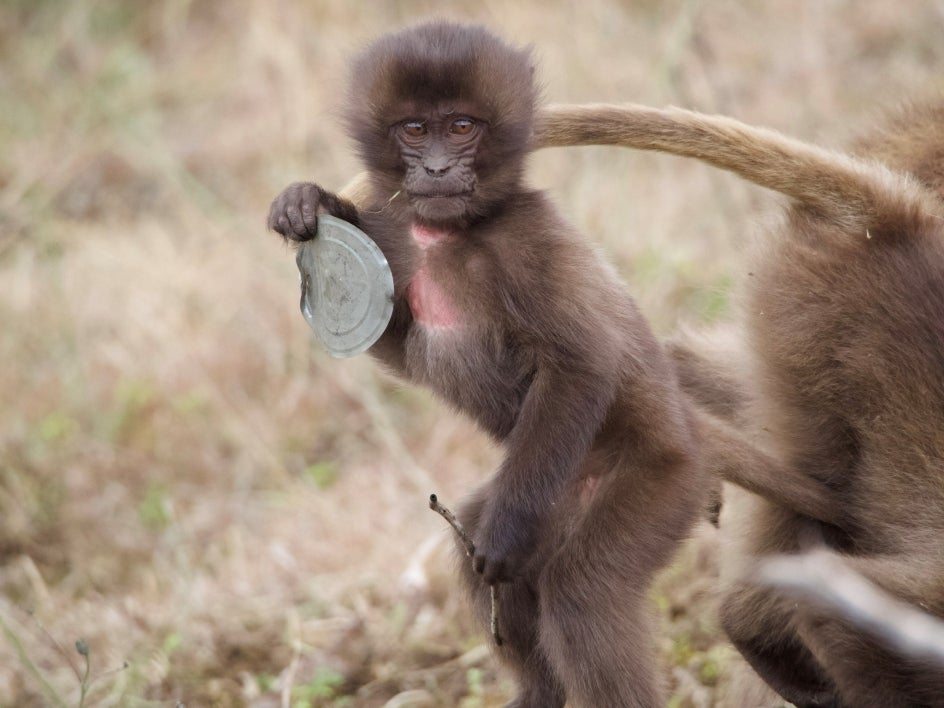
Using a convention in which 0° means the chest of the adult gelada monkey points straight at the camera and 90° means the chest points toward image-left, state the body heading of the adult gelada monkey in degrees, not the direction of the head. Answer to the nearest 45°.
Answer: approximately 270°

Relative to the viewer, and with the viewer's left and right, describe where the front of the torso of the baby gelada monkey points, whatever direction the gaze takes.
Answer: facing the viewer and to the left of the viewer

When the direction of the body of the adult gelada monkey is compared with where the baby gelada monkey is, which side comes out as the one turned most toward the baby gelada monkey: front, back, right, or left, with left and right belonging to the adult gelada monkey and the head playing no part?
back

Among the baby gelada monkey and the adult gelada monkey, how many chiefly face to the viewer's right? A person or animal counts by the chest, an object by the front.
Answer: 1

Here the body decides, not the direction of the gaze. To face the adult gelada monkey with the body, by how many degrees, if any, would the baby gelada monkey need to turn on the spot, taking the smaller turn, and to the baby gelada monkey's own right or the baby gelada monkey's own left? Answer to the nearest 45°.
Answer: approximately 135° to the baby gelada monkey's own left

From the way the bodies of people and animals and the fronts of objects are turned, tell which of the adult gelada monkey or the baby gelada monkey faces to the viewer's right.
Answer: the adult gelada monkey

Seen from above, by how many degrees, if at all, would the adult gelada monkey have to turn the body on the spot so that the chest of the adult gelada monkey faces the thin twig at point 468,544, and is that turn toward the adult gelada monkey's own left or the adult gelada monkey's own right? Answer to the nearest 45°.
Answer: approximately 180°
